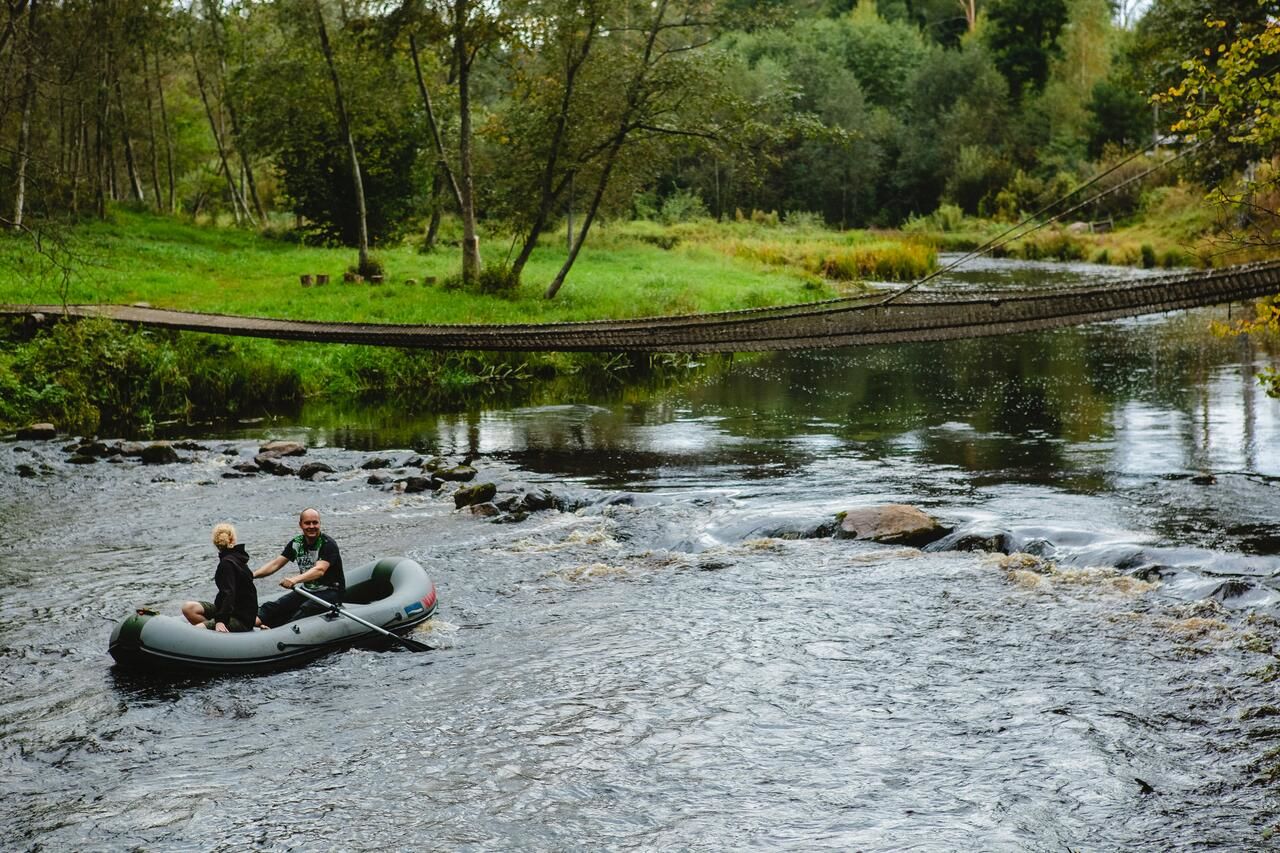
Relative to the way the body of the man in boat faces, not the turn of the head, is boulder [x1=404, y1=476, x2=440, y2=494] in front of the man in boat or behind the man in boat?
behind

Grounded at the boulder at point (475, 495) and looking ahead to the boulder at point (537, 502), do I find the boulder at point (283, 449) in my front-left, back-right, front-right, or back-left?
back-left

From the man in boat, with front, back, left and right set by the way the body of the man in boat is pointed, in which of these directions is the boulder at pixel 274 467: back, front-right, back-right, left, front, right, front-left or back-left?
back-right

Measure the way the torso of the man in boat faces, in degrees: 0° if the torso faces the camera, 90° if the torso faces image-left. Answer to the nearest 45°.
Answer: approximately 45°

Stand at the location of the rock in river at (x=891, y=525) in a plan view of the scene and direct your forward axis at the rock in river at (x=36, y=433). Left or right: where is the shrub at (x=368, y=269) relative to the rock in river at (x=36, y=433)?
right

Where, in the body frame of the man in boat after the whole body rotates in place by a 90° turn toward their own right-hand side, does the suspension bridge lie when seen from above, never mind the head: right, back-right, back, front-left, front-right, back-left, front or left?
right

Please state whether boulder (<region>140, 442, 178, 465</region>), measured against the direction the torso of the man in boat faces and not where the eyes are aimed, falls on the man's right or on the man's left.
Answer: on the man's right

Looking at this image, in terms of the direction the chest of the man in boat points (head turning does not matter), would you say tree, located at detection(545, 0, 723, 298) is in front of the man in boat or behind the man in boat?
behind

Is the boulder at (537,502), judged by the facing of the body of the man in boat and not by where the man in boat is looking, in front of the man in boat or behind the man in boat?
behind

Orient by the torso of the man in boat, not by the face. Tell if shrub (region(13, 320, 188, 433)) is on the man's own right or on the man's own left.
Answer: on the man's own right
